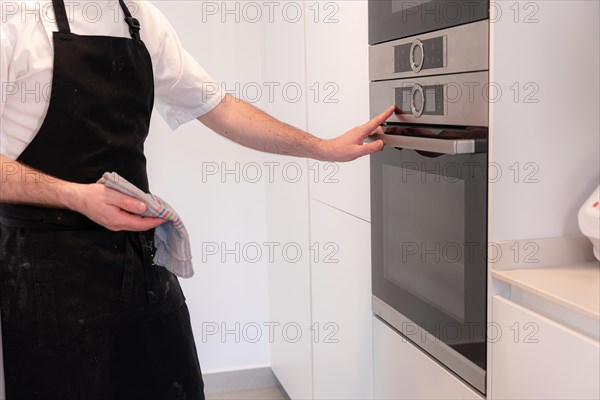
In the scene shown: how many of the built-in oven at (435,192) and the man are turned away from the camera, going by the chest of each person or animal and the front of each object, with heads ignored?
0

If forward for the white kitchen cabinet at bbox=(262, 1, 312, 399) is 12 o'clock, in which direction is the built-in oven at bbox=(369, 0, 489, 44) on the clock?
The built-in oven is roughly at 10 o'clock from the white kitchen cabinet.

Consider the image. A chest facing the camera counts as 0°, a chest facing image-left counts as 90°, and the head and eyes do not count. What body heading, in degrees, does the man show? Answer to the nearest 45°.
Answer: approximately 315°

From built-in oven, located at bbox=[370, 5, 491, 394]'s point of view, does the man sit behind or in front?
in front

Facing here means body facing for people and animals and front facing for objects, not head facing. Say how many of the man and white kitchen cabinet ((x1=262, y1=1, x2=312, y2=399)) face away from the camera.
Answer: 0

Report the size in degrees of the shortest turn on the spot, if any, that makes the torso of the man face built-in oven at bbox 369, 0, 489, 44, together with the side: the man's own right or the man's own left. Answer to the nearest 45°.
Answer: approximately 45° to the man's own left

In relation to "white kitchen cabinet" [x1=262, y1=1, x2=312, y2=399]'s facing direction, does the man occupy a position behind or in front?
in front

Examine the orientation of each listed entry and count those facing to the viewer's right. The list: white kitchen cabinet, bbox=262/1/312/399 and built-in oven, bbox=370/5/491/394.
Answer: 0

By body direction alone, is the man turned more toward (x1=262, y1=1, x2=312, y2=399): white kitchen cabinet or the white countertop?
the white countertop

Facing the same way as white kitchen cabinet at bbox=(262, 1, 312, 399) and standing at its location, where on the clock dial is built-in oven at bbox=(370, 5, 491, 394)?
The built-in oven is roughly at 10 o'clock from the white kitchen cabinet.

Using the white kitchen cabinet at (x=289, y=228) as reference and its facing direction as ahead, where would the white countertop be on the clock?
The white countertop is roughly at 10 o'clock from the white kitchen cabinet.

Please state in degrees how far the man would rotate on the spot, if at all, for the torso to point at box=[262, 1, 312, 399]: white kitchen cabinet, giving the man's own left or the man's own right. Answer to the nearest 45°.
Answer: approximately 90° to the man's own left
